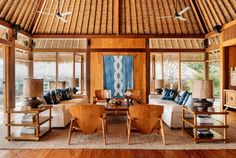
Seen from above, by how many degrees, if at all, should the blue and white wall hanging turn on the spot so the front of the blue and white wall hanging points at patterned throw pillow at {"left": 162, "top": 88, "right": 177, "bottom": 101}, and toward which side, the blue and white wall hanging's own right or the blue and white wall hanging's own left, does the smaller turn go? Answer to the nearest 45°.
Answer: approximately 45° to the blue and white wall hanging's own left

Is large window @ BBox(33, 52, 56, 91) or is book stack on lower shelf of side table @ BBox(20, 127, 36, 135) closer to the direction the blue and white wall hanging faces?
the book stack on lower shelf of side table

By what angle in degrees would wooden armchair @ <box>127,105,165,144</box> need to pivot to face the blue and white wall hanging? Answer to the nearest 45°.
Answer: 0° — it already faces it

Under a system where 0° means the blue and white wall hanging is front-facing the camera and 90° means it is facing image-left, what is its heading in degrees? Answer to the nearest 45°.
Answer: approximately 0°

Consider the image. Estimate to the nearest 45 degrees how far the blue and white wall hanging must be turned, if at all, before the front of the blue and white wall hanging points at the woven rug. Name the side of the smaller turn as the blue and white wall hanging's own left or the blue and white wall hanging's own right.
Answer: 0° — it already faces it

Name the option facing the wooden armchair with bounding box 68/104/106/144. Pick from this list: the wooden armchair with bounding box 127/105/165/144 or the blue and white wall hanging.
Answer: the blue and white wall hanging

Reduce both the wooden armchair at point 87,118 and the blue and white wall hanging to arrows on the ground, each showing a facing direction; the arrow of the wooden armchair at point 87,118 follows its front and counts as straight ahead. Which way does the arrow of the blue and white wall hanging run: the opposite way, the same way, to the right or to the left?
the opposite way

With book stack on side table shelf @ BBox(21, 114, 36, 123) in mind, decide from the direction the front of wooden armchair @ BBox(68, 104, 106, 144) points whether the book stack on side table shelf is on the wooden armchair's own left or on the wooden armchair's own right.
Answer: on the wooden armchair's own left

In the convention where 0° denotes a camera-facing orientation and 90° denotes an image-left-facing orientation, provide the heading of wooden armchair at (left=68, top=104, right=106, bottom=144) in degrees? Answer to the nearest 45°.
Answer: approximately 180°

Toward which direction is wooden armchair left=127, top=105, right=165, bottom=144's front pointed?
away from the camera

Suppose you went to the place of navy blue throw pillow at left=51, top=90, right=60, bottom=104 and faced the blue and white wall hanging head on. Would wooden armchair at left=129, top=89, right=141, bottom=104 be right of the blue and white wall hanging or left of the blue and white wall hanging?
right

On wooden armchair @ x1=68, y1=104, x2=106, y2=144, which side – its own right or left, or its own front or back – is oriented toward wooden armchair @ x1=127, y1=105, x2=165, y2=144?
right
